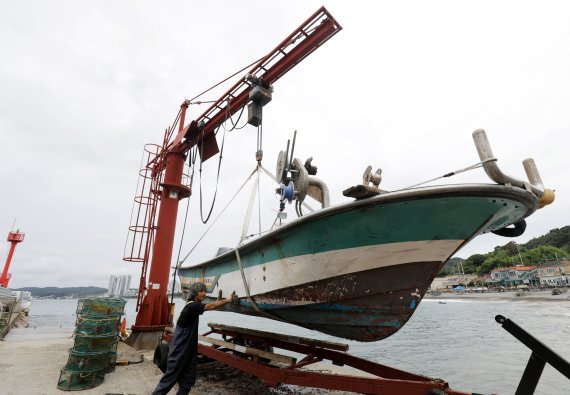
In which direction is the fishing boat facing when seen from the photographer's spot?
facing the viewer and to the right of the viewer

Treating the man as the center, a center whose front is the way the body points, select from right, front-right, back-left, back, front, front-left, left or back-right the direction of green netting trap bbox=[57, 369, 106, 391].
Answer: back-left

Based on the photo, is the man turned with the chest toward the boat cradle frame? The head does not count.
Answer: yes

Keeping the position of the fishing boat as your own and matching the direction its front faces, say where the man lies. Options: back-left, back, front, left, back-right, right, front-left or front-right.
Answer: back-right

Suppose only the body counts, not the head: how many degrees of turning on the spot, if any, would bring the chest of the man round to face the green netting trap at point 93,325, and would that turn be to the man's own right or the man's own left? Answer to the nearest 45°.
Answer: approximately 135° to the man's own left

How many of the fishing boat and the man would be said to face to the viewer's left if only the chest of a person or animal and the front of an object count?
0

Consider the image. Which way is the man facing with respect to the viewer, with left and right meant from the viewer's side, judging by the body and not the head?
facing to the right of the viewer

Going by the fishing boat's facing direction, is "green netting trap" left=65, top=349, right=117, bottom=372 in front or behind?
behind

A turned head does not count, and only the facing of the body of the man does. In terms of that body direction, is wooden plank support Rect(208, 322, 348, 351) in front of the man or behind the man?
in front

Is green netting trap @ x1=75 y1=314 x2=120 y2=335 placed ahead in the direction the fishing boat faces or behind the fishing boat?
behind
